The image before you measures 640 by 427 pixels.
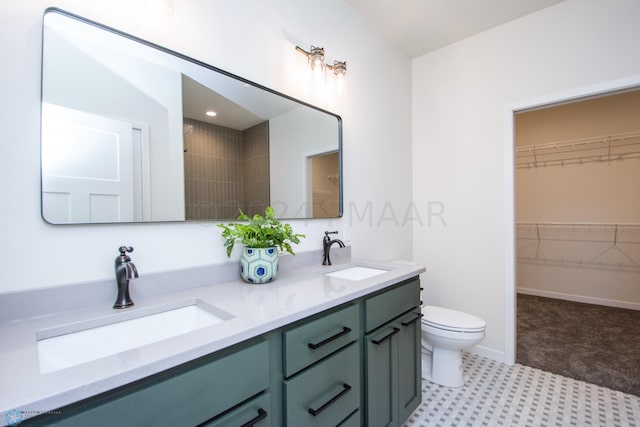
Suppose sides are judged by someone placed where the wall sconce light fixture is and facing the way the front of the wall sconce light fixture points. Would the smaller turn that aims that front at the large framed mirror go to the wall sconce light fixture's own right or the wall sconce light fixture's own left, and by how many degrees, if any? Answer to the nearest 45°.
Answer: approximately 90° to the wall sconce light fixture's own right

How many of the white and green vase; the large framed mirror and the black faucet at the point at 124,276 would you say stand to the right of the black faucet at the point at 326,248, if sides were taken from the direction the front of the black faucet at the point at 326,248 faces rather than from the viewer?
3

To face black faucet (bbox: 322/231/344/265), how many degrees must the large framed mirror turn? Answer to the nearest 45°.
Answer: approximately 45° to its left

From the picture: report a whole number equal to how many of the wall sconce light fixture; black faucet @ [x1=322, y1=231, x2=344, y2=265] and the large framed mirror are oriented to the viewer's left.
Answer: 0

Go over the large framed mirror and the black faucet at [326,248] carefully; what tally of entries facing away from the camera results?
0

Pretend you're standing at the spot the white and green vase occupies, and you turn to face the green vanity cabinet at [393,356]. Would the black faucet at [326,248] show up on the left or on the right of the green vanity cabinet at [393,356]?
left

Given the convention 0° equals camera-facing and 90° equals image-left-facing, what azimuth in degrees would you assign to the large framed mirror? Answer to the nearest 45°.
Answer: approximately 315°

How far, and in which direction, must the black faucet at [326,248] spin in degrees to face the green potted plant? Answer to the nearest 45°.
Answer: approximately 90° to its right

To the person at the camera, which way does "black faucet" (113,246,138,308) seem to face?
facing the viewer and to the right of the viewer
